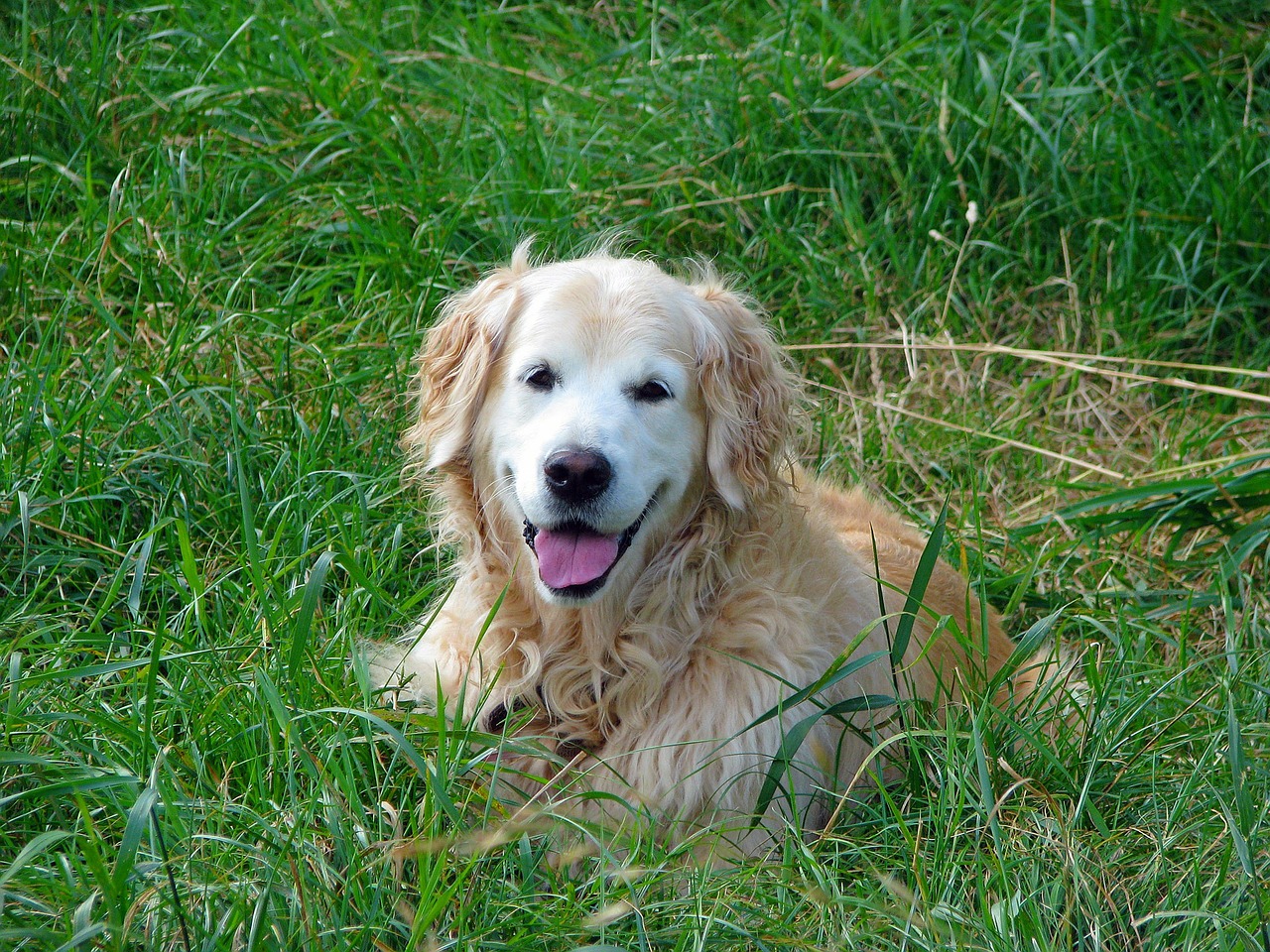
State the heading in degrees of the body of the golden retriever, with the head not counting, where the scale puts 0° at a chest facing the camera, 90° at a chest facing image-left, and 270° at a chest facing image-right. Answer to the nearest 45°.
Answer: approximately 45°
